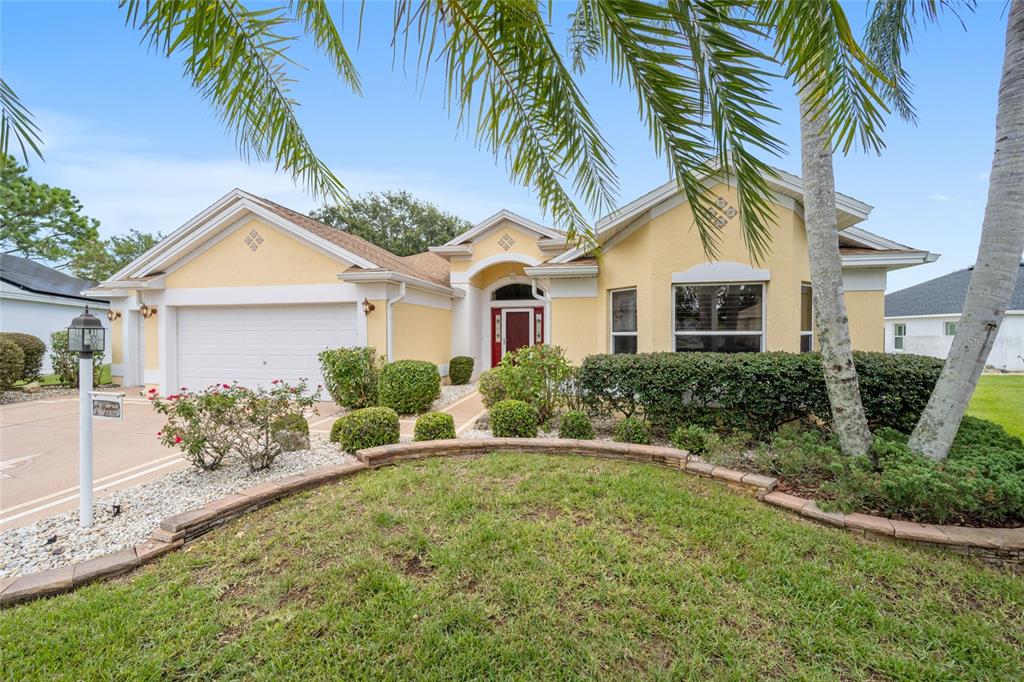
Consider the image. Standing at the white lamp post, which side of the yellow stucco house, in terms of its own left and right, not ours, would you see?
front

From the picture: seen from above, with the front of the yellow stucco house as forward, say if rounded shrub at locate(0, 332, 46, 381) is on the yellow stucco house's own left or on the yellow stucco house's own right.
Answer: on the yellow stucco house's own right

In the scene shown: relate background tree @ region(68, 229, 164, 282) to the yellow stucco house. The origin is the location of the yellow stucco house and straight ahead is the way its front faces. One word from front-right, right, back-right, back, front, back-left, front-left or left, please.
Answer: back-right

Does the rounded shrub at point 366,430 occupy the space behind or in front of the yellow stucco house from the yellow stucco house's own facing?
in front

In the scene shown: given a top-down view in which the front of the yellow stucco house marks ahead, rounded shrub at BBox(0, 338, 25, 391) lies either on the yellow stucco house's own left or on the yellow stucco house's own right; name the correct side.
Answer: on the yellow stucco house's own right

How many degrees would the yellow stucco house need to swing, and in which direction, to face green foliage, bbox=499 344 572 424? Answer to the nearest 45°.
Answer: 0° — it already faces it

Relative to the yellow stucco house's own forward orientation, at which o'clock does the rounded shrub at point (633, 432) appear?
The rounded shrub is roughly at 11 o'clock from the yellow stucco house.

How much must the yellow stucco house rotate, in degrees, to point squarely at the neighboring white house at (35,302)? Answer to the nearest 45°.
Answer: approximately 90° to its right

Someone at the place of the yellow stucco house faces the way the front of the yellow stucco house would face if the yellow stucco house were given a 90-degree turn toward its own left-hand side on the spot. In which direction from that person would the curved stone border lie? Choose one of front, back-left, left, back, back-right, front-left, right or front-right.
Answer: right

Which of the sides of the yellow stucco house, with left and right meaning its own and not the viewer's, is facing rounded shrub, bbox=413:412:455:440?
front

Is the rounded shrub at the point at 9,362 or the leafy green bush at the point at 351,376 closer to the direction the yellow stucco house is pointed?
the leafy green bush

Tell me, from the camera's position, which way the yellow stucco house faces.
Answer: facing the viewer
